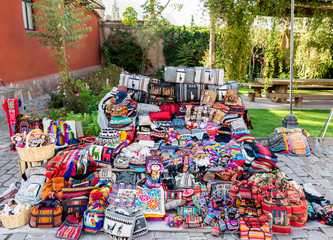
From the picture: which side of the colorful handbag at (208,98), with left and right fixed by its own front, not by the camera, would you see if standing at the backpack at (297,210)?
front

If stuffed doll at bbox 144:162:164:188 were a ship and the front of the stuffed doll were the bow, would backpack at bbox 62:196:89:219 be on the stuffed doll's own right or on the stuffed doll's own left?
on the stuffed doll's own right

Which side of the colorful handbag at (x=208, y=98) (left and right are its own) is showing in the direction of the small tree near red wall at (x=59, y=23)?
right

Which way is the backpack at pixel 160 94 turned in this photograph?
toward the camera

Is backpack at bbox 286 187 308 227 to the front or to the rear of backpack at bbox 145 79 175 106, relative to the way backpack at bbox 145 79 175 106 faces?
to the front

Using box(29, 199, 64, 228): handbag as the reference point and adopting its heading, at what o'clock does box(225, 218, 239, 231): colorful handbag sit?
The colorful handbag is roughly at 10 o'clock from the handbag.

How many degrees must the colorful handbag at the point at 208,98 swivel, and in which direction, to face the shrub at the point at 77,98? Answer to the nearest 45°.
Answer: approximately 90° to its right

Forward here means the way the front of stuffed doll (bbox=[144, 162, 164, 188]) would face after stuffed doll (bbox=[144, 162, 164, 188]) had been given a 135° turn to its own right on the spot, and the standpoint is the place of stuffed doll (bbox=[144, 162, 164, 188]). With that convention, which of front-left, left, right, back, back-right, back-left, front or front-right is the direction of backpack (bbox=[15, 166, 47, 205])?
front-left

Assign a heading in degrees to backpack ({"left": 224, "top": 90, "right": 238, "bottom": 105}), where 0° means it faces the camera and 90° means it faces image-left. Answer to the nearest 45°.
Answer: approximately 0°

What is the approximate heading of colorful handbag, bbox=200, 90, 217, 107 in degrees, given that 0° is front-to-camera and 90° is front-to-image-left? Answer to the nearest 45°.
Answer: approximately 0°

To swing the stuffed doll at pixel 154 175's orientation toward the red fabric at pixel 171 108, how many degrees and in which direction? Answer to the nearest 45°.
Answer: approximately 180°
